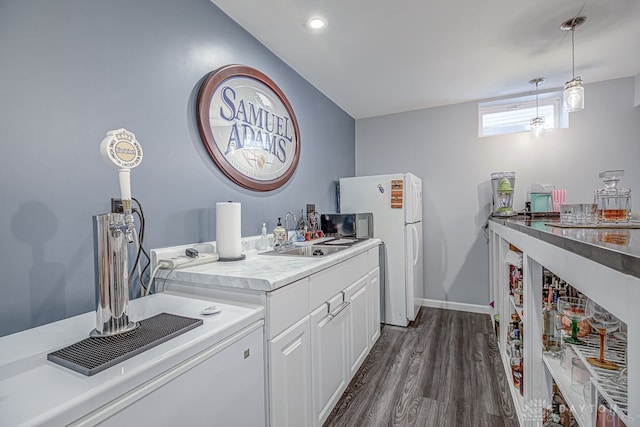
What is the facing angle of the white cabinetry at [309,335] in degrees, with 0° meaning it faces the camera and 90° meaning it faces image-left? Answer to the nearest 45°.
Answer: approximately 315°

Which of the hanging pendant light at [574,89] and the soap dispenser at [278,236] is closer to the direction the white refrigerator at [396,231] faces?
the hanging pendant light

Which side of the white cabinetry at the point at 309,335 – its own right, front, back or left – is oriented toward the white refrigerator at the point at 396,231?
left

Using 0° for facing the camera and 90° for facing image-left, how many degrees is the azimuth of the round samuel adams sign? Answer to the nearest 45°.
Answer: approximately 315°

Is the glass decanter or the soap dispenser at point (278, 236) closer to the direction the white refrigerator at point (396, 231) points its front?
the glass decanter

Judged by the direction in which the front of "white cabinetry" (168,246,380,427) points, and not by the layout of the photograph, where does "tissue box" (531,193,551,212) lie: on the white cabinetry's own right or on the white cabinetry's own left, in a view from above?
on the white cabinetry's own left

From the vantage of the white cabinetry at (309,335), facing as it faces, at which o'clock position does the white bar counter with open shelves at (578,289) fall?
The white bar counter with open shelves is roughly at 12 o'clock from the white cabinetry.

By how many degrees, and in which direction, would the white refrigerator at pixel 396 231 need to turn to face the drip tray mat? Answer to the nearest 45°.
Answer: approximately 90° to its right
